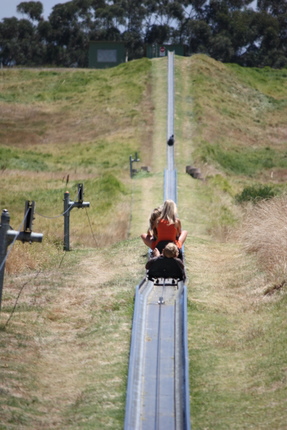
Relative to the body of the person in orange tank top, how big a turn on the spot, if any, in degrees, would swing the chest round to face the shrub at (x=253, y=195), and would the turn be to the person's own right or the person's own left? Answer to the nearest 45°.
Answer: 0° — they already face it

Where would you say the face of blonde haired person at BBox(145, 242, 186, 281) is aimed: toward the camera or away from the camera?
away from the camera

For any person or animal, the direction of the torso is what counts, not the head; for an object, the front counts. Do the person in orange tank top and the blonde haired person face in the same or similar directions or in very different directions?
same or similar directions

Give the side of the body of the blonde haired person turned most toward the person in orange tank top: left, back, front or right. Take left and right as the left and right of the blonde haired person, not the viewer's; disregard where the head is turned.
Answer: front

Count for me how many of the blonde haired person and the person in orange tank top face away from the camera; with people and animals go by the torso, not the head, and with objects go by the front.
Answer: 2

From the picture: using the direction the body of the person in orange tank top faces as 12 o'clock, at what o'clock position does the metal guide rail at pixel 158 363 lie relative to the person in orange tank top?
The metal guide rail is roughly at 6 o'clock from the person in orange tank top.

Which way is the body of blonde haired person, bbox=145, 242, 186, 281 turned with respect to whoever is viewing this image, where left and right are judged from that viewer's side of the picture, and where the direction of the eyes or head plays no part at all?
facing away from the viewer

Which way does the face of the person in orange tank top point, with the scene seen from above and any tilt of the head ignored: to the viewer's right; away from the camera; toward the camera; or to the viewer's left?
away from the camera

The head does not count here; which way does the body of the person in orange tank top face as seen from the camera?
away from the camera

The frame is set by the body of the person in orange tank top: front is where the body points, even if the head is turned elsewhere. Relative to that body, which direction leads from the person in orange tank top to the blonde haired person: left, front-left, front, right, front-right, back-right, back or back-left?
back
